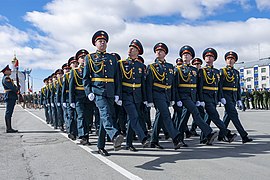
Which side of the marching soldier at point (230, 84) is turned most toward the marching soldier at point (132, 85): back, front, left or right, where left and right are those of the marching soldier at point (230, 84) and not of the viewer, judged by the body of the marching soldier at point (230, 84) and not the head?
right

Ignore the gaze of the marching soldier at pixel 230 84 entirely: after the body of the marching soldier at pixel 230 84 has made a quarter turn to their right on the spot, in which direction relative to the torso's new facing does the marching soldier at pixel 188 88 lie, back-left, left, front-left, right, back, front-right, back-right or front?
front

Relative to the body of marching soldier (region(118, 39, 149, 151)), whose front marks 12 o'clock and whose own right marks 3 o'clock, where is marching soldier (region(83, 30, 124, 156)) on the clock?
marching soldier (region(83, 30, 124, 156)) is roughly at 3 o'clock from marching soldier (region(118, 39, 149, 151)).

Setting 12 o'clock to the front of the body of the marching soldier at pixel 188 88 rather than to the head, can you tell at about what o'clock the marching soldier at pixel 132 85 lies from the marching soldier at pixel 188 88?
the marching soldier at pixel 132 85 is roughly at 3 o'clock from the marching soldier at pixel 188 88.

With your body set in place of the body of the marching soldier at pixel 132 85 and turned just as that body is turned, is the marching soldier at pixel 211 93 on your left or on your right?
on your left

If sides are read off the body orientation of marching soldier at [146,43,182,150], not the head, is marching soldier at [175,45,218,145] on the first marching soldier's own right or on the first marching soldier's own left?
on the first marching soldier's own left
